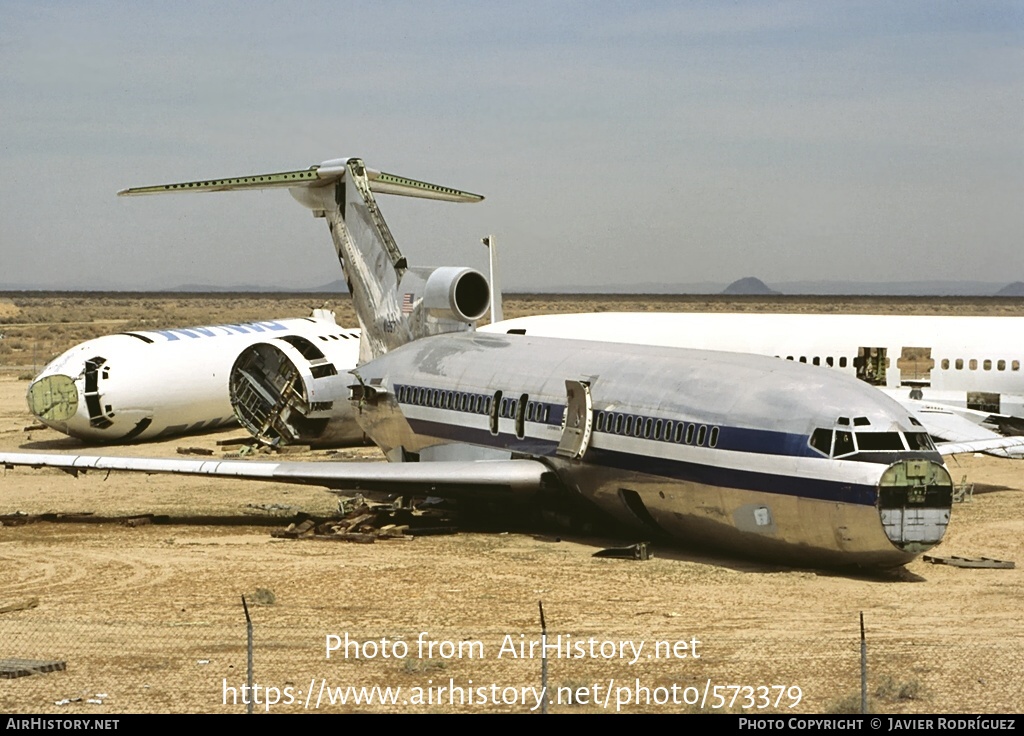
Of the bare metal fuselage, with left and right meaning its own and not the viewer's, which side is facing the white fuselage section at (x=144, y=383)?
back

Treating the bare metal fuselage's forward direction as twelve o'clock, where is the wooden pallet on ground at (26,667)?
The wooden pallet on ground is roughly at 3 o'clock from the bare metal fuselage.

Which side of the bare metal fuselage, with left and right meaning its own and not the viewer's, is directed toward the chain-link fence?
right

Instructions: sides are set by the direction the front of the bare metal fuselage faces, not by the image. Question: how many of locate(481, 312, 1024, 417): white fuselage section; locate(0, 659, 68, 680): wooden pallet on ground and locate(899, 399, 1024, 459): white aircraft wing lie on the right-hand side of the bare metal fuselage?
1

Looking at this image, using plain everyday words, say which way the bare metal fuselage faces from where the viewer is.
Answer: facing the viewer and to the right of the viewer

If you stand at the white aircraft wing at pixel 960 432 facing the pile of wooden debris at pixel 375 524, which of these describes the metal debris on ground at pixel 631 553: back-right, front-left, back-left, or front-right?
front-left

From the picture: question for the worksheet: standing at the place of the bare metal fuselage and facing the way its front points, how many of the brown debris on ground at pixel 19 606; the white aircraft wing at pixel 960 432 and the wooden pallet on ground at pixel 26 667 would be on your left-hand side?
1

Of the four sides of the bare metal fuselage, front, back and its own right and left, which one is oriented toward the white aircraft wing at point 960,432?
left

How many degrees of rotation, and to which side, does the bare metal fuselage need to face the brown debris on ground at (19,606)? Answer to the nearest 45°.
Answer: approximately 135° to its right
